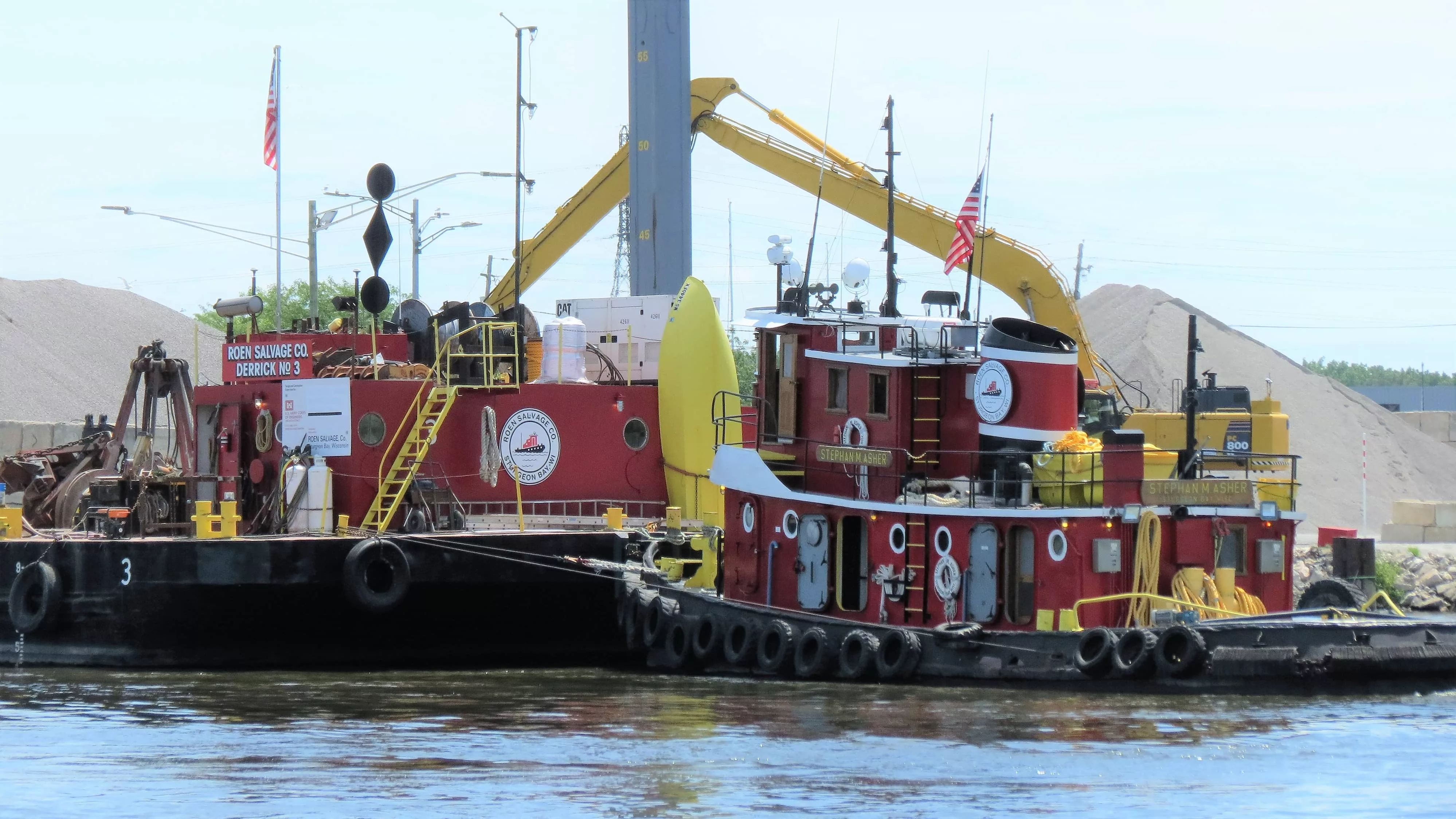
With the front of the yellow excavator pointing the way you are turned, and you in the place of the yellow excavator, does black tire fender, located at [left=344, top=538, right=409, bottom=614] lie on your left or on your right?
on your left

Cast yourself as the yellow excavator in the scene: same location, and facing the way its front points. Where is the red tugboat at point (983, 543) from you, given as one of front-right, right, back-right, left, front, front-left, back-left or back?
left

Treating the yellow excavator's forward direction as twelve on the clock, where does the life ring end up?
The life ring is roughly at 9 o'clock from the yellow excavator.

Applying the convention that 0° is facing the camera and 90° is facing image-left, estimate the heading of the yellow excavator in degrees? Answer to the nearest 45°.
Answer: approximately 90°

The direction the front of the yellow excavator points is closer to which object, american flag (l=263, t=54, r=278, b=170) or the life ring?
the american flag

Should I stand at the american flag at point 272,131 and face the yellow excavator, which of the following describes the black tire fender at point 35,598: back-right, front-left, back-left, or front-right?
back-right

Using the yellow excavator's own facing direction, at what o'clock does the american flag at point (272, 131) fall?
The american flag is roughly at 11 o'clock from the yellow excavator.

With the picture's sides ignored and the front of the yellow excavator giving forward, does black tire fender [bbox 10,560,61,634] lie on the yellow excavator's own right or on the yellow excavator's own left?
on the yellow excavator's own left
